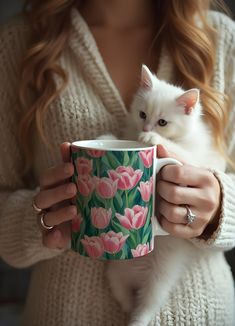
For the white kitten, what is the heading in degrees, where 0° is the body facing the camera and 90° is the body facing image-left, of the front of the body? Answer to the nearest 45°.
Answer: approximately 45°

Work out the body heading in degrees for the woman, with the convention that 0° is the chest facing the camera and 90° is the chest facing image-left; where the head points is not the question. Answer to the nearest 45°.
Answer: approximately 0°
